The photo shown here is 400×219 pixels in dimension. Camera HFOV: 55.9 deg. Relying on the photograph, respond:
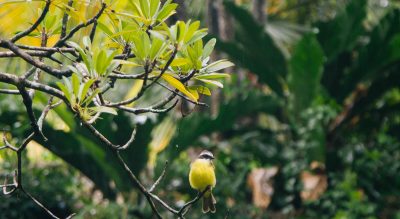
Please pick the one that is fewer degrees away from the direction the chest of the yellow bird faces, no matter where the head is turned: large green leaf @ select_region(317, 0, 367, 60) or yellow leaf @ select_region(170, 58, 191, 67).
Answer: the yellow leaf

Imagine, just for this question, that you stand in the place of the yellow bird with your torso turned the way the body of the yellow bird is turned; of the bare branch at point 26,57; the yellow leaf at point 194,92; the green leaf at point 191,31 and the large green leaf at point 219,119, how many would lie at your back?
1

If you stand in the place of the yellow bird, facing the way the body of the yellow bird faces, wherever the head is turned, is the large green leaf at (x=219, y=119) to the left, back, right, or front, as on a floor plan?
back

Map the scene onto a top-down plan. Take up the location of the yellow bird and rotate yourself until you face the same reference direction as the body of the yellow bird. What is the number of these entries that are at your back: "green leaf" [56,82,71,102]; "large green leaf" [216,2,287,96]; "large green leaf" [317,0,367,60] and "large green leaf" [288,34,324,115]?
3

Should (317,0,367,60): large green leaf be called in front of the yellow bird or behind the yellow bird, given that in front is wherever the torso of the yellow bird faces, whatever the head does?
behind

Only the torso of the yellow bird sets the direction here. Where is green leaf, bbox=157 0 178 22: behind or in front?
in front

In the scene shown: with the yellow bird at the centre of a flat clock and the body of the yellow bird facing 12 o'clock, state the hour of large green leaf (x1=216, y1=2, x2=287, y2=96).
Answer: The large green leaf is roughly at 6 o'clock from the yellow bird.

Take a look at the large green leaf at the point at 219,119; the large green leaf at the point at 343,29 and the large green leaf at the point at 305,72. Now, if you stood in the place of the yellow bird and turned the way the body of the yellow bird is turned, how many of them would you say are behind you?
3

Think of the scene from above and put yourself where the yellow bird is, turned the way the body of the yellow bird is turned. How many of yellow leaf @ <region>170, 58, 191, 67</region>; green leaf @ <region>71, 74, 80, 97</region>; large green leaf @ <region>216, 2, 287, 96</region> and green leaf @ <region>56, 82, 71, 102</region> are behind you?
1

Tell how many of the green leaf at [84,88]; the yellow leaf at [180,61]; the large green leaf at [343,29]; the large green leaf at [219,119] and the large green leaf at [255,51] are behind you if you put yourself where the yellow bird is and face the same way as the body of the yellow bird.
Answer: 3

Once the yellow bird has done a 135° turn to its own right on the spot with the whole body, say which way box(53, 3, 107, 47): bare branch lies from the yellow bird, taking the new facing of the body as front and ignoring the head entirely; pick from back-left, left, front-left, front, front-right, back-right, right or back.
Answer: left

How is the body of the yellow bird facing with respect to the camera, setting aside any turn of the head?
toward the camera
